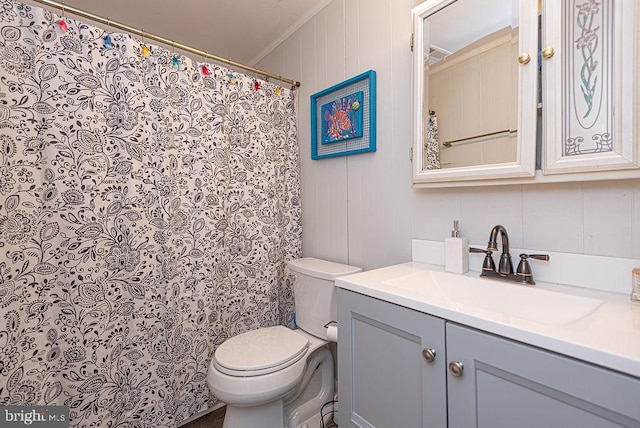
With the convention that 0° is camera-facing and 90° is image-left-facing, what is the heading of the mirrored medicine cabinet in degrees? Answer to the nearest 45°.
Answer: approximately 0°

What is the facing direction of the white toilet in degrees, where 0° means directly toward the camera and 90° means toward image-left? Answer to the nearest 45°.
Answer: approximately 45°

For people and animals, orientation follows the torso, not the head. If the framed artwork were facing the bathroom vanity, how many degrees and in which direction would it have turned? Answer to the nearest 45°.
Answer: approximately 45° to its left

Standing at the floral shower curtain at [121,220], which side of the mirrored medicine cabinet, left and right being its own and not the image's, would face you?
right
